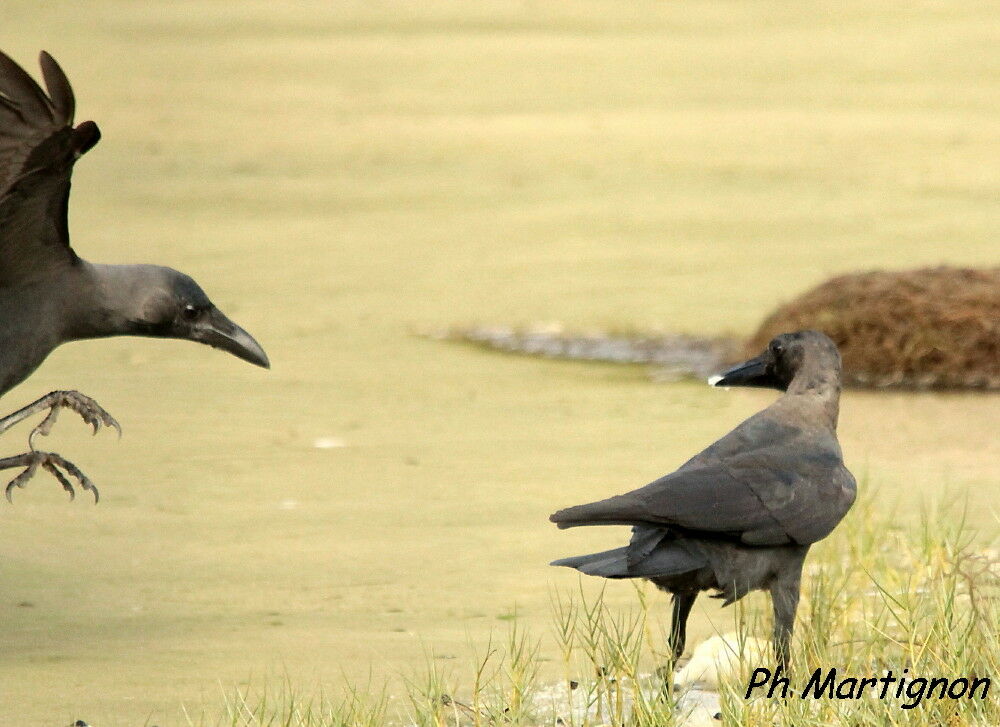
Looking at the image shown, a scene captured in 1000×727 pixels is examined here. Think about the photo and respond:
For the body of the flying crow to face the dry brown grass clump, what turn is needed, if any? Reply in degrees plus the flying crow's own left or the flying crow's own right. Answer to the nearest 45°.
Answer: approximately 45° to the flying crow's own left

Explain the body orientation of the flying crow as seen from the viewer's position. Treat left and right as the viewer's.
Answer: facing to the right of the viewer

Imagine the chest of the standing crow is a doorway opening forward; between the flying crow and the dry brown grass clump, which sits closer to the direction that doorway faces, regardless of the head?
the dry brown grass clump

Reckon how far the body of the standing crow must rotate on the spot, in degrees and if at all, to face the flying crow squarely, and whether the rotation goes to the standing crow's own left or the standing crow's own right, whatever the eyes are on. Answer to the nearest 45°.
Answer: approximately 180°

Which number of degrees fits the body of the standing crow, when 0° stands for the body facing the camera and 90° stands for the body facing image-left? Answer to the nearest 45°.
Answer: approximately 270°

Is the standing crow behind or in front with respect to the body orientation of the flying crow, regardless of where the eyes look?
in front
